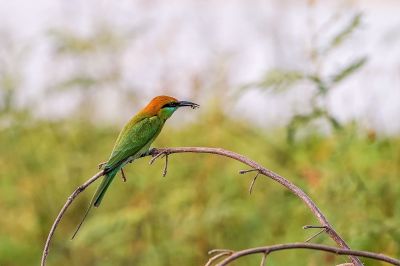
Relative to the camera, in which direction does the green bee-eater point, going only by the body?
to the viewer's right
